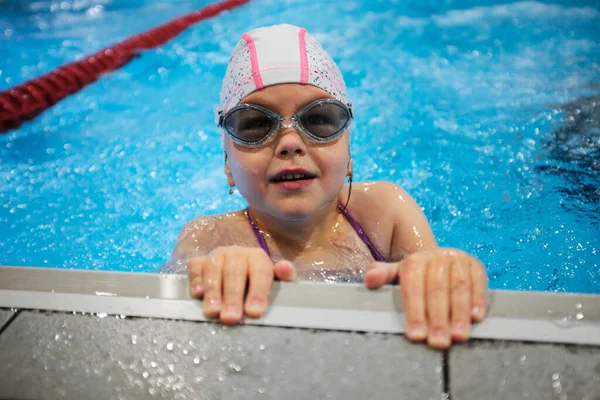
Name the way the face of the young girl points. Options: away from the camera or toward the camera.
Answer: toward the camera

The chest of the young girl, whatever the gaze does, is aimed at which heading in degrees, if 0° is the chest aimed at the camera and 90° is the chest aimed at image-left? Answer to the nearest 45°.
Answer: approximately 0°

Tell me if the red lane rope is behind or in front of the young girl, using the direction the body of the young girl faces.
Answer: behind
